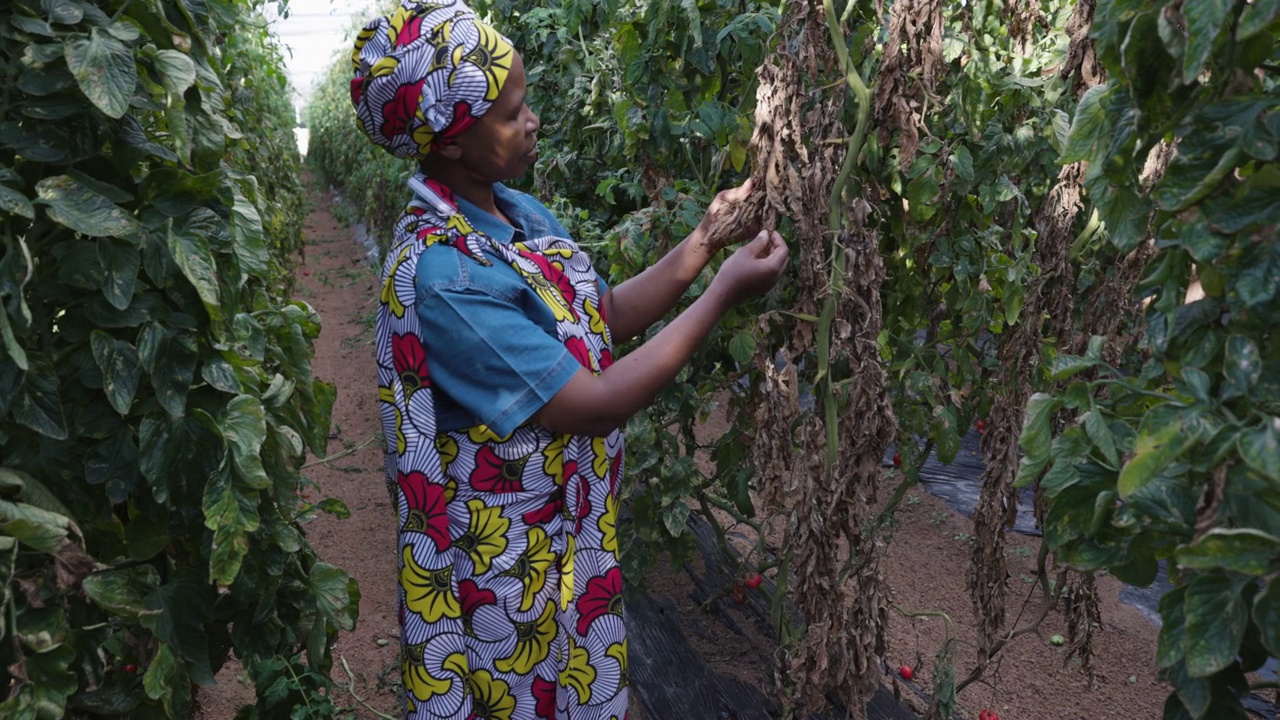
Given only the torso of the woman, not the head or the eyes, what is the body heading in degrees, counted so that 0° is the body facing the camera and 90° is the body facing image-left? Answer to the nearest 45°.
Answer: approximately 270°

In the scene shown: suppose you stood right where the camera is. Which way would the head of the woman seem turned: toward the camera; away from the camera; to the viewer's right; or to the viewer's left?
to the viewer's right
